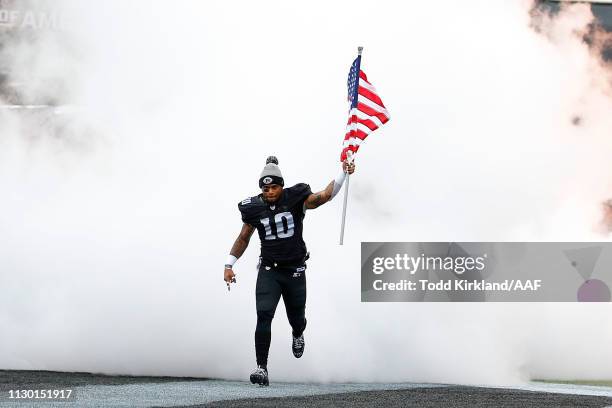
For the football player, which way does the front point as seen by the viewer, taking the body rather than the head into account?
toward the camera
